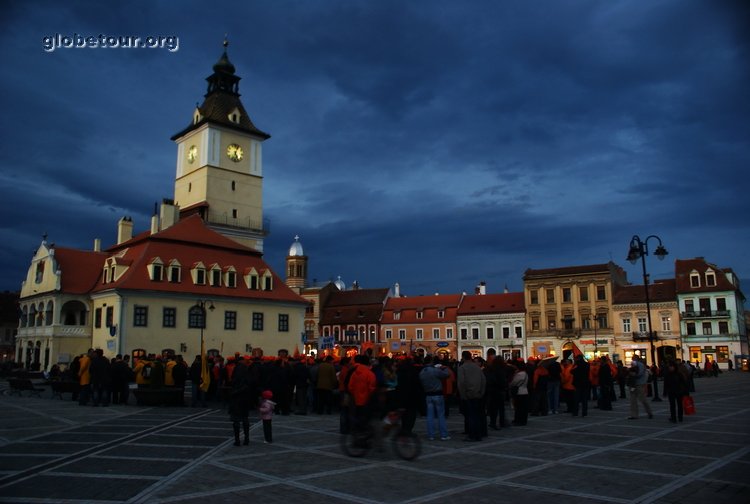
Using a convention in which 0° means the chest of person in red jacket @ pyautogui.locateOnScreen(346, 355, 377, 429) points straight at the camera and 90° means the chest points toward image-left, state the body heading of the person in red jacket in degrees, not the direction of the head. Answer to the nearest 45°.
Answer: approximately 180°

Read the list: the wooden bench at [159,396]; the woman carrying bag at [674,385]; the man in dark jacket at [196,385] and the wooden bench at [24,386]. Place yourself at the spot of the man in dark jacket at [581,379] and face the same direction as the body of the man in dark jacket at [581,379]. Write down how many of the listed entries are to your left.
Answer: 3

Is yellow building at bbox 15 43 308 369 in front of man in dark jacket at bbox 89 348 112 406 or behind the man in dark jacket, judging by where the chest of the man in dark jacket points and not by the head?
in front

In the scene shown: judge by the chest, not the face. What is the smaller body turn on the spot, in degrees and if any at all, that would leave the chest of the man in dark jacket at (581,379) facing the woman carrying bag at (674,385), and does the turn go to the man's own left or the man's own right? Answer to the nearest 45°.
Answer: approximately 135° to the man's own right

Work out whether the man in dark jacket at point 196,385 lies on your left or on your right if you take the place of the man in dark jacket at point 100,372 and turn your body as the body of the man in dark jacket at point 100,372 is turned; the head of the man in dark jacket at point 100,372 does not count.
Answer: on your right

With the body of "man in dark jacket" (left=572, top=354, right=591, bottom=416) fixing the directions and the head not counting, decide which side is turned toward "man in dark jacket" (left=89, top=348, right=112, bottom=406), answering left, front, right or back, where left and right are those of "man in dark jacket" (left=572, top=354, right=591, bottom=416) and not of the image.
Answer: left

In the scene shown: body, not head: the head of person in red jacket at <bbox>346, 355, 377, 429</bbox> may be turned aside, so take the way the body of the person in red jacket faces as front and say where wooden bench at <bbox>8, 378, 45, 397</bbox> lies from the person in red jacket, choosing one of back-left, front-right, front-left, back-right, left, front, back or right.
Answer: front-left

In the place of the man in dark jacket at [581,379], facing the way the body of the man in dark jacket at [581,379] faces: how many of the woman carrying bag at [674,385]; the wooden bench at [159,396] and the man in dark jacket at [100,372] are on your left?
2

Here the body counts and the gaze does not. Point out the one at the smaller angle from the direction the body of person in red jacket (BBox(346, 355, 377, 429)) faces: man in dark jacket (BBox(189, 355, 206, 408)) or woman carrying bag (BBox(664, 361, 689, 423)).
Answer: the man in dark jacket

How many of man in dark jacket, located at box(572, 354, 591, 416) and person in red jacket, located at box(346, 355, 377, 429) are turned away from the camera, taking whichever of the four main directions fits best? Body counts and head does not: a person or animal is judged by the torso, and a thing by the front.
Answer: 2

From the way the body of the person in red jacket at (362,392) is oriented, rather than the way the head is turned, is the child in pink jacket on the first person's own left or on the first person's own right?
on the first person's own left

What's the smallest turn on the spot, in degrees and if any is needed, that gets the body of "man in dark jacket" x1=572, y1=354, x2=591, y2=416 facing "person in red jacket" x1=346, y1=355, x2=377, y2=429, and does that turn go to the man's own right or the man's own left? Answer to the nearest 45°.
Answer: approximately 135° to the man's own left

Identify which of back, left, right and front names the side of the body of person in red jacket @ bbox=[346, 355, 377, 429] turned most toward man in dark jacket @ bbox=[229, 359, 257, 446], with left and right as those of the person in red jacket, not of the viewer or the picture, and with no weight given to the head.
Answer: left

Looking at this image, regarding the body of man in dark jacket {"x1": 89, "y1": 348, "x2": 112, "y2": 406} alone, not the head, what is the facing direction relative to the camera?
away from the camera

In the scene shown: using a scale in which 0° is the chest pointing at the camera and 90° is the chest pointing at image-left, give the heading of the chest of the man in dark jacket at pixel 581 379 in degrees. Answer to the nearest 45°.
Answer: approximately 180°
